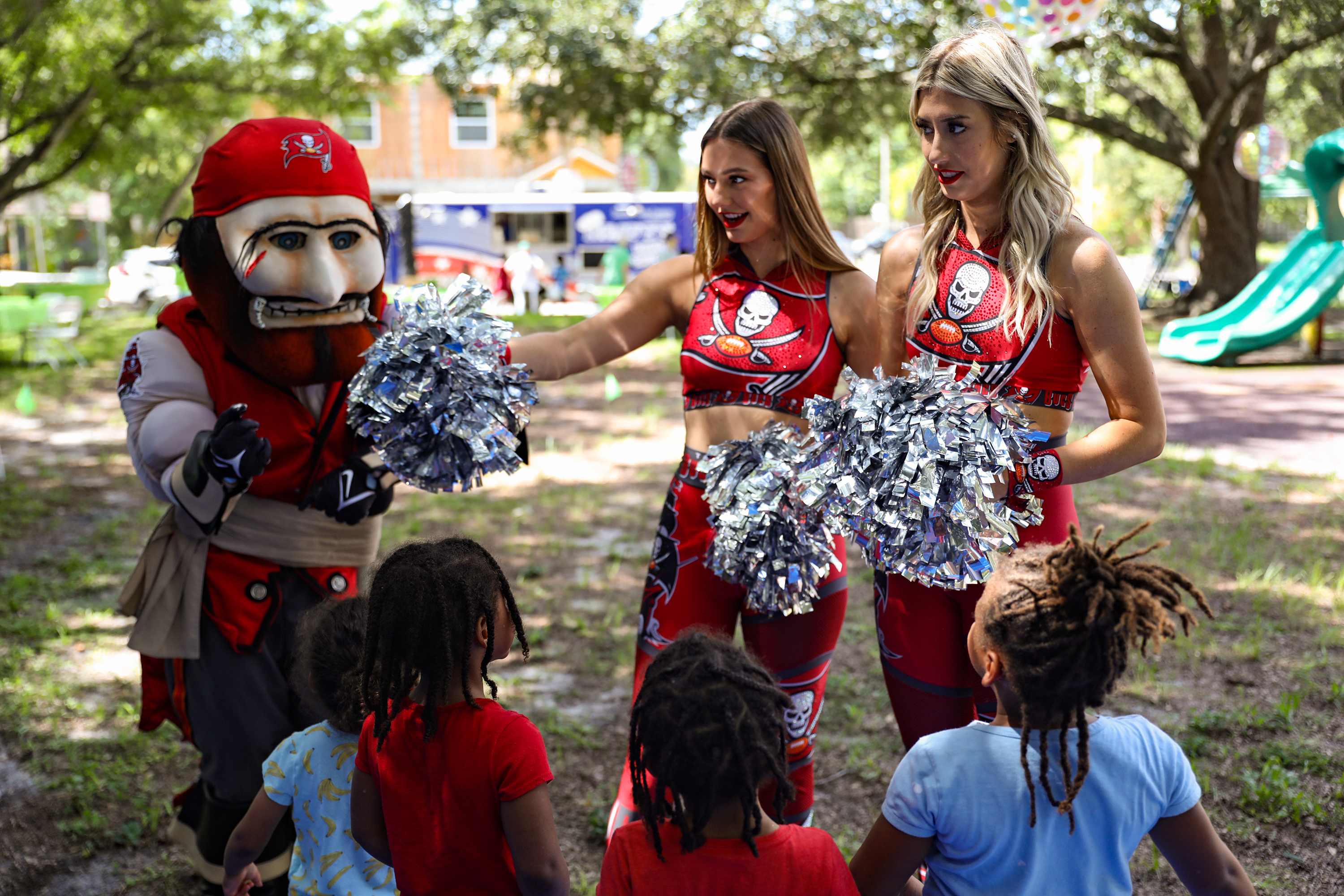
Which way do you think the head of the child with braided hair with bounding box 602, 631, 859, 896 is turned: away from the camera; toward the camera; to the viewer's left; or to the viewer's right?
away from the camera

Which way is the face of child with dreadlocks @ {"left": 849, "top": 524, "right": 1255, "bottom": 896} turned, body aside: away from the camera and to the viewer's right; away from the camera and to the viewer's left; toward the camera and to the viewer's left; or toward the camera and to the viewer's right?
away from the camera and to the viewer's left

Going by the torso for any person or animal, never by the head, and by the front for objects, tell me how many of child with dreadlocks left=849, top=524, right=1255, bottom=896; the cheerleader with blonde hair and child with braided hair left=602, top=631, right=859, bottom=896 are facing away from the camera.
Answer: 2

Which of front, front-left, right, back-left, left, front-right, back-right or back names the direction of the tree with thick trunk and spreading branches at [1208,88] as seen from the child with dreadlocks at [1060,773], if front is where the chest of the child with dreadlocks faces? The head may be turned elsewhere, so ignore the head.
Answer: front

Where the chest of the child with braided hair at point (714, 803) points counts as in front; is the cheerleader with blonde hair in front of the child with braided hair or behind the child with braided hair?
in front

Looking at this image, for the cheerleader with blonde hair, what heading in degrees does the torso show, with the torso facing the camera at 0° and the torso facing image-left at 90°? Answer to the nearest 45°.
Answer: approximately 45°

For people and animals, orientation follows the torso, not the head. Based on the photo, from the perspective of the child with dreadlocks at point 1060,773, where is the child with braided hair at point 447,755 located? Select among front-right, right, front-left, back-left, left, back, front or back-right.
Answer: left

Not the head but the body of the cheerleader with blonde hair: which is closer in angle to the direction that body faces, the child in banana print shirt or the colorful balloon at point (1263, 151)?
the child in banana print shirt

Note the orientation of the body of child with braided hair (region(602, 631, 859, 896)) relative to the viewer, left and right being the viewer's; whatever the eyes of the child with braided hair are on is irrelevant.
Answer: facing away from the viewer

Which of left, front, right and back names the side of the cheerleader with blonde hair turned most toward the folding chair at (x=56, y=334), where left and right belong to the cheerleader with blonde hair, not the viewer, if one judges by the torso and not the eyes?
right

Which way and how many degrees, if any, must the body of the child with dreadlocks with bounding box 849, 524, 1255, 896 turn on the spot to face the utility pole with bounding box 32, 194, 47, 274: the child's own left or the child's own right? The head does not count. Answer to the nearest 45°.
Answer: approximately 45° to the child's own left
